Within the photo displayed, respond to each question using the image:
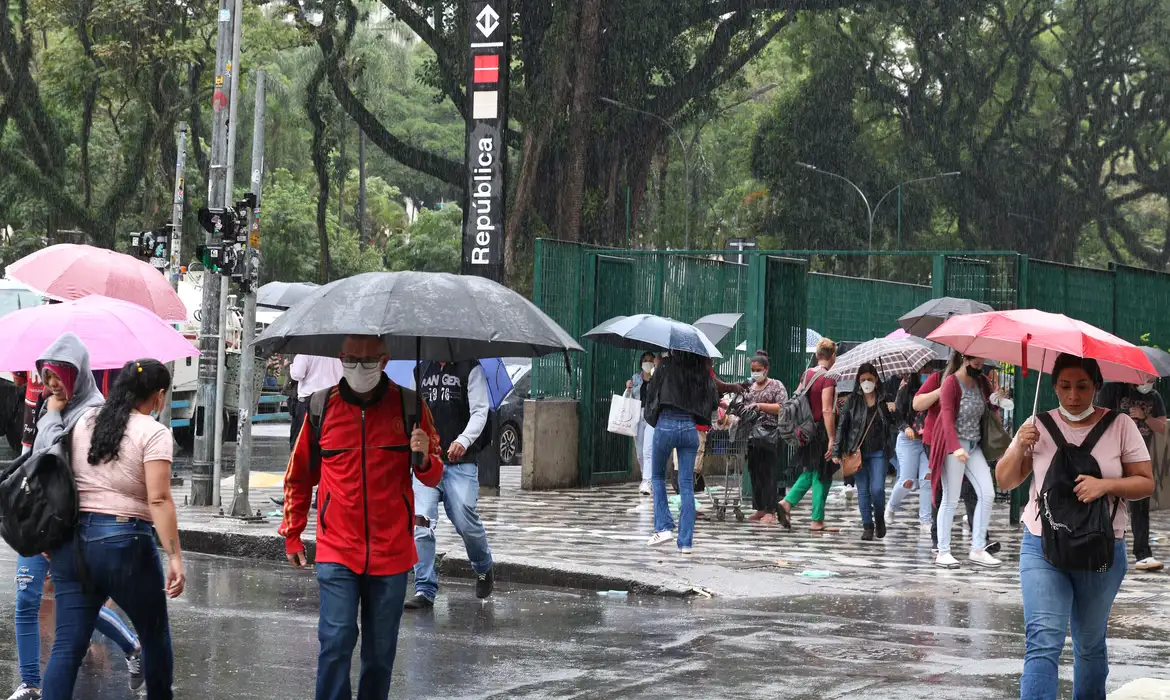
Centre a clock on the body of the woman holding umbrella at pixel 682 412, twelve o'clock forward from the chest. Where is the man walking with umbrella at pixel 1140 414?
The man walking with umbrella is roughly at 3 o'clock from the woman holding umbrella.

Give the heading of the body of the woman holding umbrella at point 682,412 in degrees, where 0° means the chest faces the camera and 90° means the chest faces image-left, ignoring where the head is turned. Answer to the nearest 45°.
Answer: approximately 180°

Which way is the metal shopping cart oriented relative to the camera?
toward the camera

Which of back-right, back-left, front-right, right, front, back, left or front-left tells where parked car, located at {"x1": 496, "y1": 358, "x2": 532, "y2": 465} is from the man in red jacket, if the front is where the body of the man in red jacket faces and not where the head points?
back

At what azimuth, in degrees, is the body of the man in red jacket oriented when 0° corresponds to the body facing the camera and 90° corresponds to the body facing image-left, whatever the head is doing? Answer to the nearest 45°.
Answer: approximately 0°

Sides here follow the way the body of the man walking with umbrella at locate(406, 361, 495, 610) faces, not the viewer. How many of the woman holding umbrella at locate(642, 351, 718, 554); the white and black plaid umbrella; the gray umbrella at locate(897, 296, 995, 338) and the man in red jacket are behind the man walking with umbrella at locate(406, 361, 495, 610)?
3

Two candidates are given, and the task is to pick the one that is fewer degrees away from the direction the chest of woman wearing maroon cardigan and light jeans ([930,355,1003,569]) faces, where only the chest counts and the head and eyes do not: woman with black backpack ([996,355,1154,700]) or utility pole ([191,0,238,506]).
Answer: the woman with black backpack

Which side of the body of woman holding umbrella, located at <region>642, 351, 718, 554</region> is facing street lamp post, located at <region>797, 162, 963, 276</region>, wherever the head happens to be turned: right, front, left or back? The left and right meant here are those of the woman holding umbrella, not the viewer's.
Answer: front

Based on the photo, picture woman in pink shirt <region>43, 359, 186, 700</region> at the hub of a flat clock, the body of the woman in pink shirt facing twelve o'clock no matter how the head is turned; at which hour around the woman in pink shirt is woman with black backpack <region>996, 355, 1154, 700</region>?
The woman with black backpack is roughly at 2 o'clock from the woman in pink shirt.

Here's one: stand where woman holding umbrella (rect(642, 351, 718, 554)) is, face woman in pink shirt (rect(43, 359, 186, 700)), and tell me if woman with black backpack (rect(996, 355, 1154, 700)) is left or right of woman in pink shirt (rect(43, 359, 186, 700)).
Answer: left

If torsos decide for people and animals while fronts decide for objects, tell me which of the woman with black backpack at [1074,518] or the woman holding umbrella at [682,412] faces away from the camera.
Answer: the woman holding umbrella

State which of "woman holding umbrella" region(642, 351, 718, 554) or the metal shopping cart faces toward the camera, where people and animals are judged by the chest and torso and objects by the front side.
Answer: the metal shopping cart
